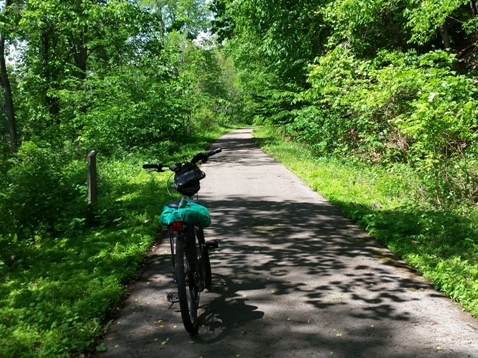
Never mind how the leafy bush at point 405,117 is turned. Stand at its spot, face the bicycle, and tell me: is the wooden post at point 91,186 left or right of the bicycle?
right

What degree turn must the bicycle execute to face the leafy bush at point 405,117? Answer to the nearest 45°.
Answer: approximately 45° to its right

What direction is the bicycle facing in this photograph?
away from the camera
